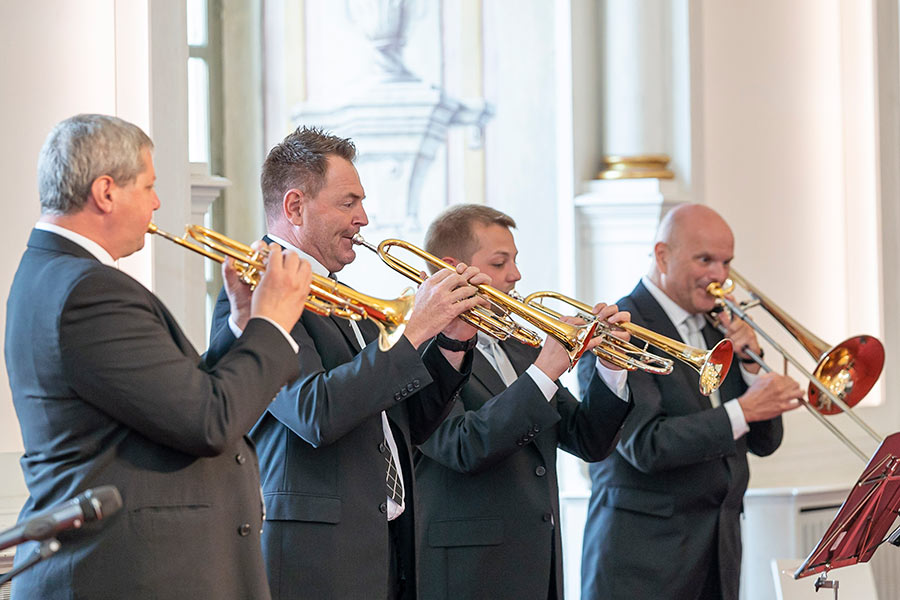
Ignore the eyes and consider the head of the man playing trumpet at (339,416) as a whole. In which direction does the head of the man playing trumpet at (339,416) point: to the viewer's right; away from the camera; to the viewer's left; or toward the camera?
to the viewer's right

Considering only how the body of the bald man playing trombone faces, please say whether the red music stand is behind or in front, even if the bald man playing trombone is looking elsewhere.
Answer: in front

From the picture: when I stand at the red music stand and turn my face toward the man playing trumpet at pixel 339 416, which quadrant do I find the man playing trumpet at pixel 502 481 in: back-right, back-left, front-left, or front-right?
front-right

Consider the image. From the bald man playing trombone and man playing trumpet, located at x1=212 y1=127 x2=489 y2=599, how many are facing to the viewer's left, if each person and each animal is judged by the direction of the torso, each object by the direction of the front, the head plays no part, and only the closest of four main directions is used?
0

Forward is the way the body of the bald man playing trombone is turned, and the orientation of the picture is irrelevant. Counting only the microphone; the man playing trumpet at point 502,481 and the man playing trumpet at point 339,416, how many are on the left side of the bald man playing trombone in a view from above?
0

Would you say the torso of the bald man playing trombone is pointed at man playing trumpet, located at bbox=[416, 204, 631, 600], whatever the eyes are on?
no

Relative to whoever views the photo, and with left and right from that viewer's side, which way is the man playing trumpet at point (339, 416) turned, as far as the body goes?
facing to the right of the viewer

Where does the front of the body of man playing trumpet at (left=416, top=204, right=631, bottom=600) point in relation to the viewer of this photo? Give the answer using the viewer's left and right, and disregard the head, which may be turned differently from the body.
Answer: facing the viewer and to the right of the viewer

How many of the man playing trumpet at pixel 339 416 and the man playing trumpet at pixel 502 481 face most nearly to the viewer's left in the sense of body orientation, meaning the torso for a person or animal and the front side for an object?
0

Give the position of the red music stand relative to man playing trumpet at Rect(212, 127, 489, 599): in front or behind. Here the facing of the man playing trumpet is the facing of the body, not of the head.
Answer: in front

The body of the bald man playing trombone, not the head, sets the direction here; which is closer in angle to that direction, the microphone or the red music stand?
the red music stand

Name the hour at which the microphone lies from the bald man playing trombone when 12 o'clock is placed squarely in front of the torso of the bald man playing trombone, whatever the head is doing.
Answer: The microphone is roughly at 2 o'clock from the bald man playing trombone.

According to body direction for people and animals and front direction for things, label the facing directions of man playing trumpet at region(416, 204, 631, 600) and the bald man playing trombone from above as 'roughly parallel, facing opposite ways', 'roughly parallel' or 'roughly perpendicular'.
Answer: roughly parallel

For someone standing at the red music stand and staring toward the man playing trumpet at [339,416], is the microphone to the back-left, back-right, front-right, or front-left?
front-left

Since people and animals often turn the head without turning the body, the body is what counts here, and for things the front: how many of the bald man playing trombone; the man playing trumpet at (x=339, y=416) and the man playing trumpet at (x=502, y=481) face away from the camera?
0

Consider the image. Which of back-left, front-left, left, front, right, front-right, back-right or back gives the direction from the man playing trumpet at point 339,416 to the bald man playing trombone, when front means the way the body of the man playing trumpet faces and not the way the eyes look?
front-left
